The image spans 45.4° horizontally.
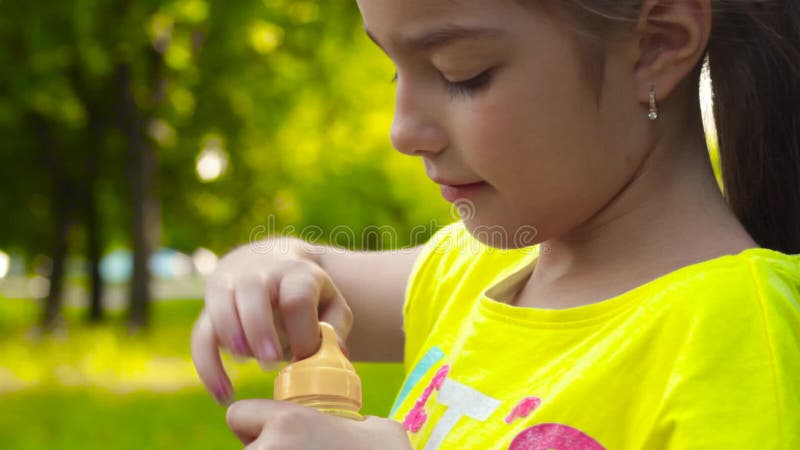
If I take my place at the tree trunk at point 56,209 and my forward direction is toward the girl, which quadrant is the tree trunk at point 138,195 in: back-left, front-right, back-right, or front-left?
front-left

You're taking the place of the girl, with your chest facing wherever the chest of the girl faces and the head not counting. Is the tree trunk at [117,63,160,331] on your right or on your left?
on your right

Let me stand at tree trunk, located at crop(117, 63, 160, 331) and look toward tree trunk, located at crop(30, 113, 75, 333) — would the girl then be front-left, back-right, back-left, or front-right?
back-left

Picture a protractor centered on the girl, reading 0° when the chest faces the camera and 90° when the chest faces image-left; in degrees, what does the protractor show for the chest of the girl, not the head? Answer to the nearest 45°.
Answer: approximately 45°

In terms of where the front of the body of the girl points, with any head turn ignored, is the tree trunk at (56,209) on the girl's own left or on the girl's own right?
on the girl's own right

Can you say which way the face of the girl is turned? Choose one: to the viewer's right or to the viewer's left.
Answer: to the viewer's left
